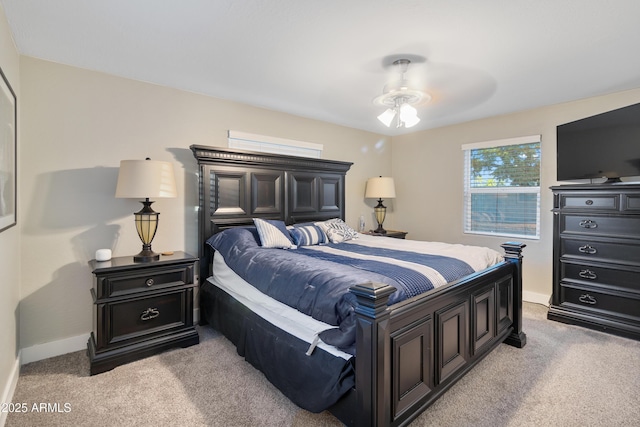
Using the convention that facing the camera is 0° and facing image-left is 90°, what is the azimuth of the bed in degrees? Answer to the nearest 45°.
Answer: approximately 315°

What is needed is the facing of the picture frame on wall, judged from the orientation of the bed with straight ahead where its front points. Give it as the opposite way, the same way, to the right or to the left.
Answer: to the left

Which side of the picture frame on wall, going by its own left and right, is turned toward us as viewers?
right

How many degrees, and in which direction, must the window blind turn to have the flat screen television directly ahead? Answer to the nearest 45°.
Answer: approximately 45° to its left

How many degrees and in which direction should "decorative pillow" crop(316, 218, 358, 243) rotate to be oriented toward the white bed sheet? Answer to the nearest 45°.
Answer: approximately 45° to its right

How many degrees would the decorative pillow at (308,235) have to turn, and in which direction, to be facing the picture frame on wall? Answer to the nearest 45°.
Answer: approximately 90° to its right
